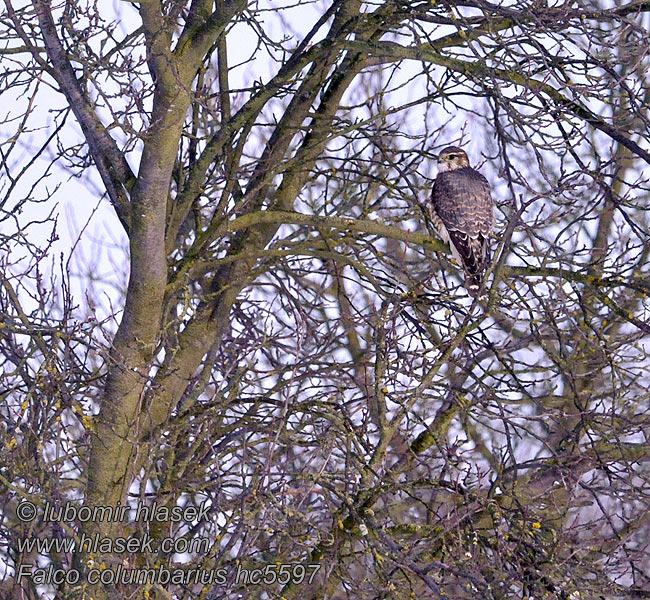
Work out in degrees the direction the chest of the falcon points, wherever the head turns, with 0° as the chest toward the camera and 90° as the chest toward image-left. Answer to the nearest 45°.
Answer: approximately 135°
